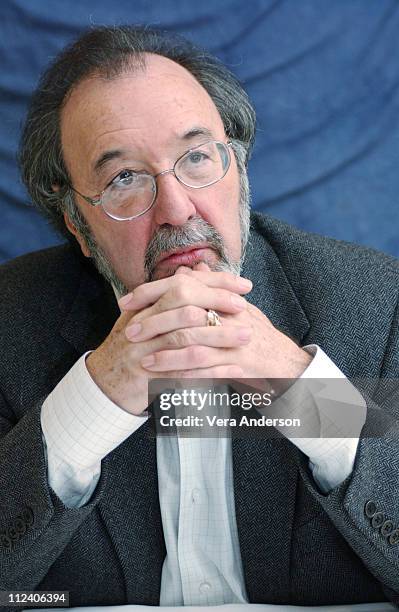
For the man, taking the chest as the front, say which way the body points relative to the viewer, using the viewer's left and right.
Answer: facing the viewer
